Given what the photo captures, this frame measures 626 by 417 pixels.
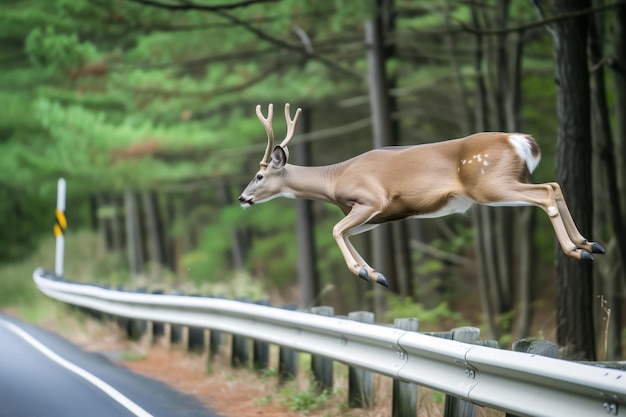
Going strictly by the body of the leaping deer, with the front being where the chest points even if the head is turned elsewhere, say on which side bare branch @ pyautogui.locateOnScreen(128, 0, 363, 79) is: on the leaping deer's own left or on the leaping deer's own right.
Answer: on the leaping deer's own right

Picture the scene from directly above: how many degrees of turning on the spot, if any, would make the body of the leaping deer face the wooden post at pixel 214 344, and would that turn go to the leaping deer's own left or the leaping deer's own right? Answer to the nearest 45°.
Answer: approximately 45° to the leaping deer's own right

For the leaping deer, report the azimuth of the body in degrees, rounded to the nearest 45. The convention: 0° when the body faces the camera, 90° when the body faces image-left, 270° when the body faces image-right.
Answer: approximately 90°

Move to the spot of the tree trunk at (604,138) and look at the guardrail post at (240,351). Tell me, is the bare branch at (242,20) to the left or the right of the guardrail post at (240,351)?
right

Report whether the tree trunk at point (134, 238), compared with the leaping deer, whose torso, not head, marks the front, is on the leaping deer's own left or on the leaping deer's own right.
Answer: on the leaping deer's own right

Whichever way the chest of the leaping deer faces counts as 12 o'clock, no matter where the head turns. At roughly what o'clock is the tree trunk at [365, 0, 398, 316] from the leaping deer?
The tree trunk is roughly at 3 o'clock from the leaping deer.
